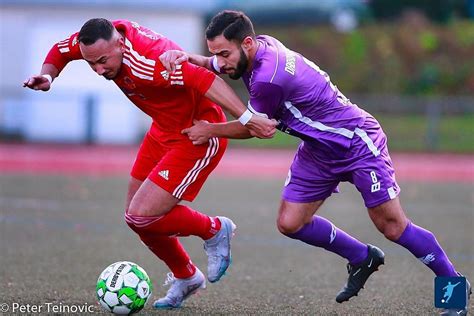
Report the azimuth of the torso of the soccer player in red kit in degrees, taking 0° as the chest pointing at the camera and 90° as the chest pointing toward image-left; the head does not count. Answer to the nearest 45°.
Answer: approximately 45°

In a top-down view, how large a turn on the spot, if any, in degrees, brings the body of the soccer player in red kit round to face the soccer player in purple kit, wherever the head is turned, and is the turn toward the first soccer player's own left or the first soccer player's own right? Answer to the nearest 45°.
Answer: approximately 135° to the first soccer player's own left
